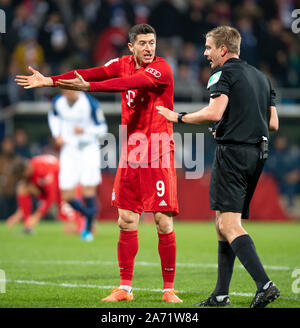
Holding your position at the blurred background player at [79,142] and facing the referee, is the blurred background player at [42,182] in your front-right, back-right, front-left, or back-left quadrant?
back-right

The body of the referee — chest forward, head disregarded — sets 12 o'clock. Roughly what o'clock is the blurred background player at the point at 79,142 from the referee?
The blurred background player is roughly at 1 o'clock from the referee.

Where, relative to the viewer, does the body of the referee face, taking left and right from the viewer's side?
facing away from the viewer and to the left of the viewer

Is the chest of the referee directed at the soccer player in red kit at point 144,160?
yes

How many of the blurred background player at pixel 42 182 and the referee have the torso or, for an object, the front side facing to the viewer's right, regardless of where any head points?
0

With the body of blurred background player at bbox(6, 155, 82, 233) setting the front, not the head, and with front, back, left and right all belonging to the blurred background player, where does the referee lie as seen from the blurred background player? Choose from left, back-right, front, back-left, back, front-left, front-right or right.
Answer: left

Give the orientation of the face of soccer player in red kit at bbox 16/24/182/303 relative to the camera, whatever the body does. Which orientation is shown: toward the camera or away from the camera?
toward the camera

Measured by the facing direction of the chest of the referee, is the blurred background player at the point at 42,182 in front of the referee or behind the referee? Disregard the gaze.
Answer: in front

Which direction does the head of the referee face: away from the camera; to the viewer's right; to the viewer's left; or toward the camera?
to the viewer's left
